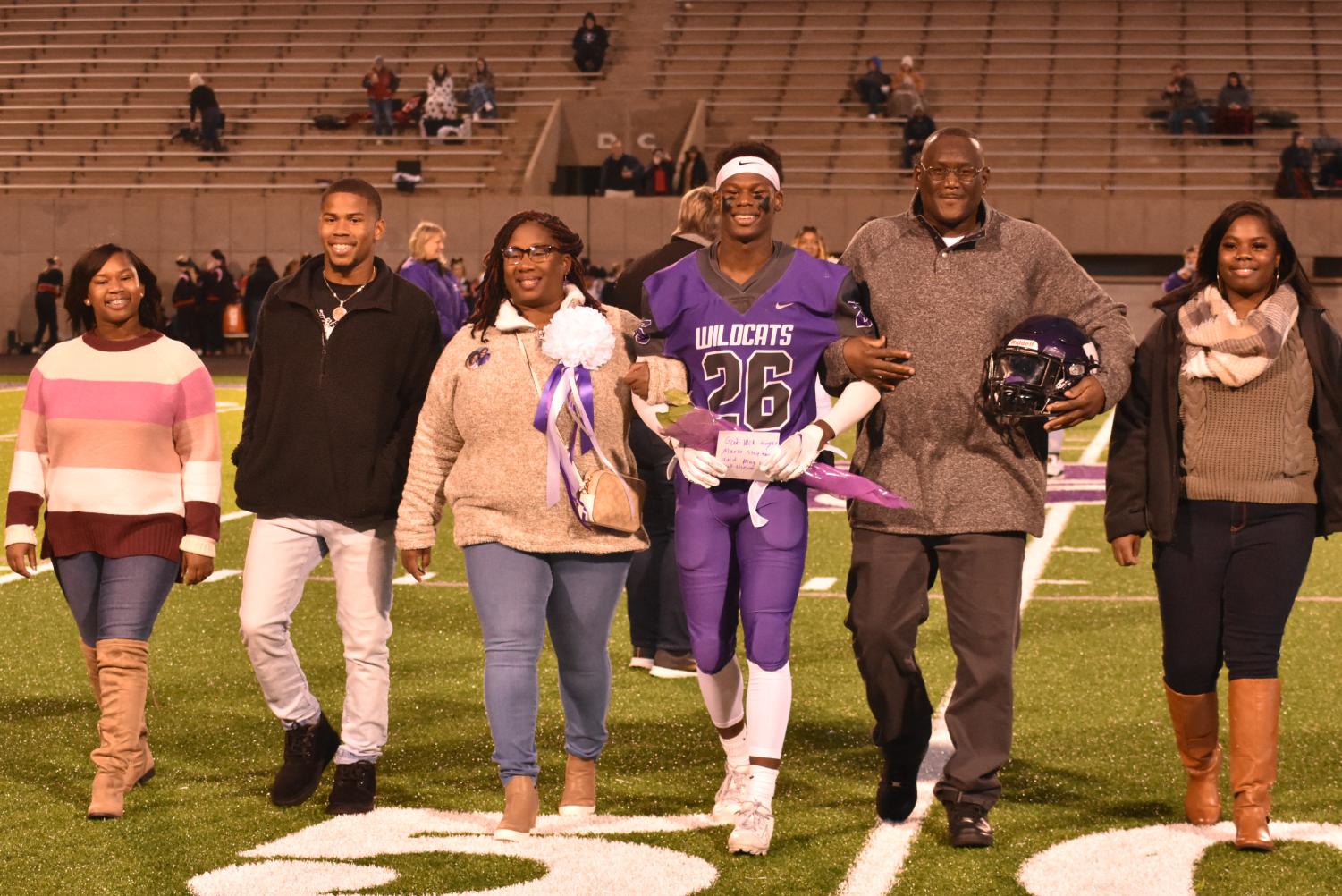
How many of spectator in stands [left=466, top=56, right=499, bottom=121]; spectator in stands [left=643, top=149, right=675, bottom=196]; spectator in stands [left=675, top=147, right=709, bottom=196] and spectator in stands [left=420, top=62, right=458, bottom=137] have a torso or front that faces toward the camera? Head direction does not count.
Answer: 4

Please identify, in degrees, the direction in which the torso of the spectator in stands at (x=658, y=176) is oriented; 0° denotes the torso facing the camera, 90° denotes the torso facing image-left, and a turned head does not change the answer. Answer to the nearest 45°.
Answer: approximately 0°

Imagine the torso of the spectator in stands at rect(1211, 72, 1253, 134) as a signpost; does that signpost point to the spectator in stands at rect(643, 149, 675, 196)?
no

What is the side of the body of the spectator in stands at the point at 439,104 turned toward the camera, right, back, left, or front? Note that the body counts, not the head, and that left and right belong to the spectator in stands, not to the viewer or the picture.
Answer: front

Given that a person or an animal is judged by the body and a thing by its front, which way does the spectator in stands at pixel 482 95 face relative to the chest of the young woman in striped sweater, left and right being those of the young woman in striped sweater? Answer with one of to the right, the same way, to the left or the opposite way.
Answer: the same way

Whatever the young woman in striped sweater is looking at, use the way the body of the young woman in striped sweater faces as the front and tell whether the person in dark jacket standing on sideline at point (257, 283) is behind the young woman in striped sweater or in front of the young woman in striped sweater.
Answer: behind

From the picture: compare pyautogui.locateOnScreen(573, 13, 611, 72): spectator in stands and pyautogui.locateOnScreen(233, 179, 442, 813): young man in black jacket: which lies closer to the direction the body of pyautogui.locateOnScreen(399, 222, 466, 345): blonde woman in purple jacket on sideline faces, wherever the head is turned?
the young man in black jacket

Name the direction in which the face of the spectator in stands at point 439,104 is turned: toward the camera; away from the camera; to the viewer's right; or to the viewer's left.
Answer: toward the camera

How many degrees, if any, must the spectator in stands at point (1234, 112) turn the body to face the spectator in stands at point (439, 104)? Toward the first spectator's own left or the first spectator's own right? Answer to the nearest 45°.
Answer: approximately 90° to the first spectator's own right

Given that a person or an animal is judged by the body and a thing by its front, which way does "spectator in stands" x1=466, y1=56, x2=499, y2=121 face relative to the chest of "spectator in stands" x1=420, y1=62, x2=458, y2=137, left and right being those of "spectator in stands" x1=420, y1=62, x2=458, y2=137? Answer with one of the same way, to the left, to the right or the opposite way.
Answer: the same way

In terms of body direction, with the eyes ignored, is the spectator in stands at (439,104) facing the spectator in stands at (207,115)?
no

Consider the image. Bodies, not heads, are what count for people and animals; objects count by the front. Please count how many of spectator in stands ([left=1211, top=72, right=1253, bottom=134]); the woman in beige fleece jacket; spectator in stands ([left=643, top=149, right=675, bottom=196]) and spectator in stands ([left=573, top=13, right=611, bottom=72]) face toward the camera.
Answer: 4

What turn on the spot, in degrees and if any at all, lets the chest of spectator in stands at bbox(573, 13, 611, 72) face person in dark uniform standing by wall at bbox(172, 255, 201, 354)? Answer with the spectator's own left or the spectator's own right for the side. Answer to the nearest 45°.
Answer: approximately 45° to the spectator's own right

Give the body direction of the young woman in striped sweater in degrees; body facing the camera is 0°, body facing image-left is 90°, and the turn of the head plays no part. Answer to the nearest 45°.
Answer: approximately 0°

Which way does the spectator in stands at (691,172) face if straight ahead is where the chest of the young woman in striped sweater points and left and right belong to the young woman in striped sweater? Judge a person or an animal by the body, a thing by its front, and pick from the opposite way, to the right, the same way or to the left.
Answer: the same way

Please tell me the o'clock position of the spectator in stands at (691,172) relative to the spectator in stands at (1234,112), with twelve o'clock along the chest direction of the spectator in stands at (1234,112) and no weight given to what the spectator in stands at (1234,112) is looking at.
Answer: the spectator in stands at (691,172) is roughly at 2 o'clock from the spectator in stands at (1234,112).
